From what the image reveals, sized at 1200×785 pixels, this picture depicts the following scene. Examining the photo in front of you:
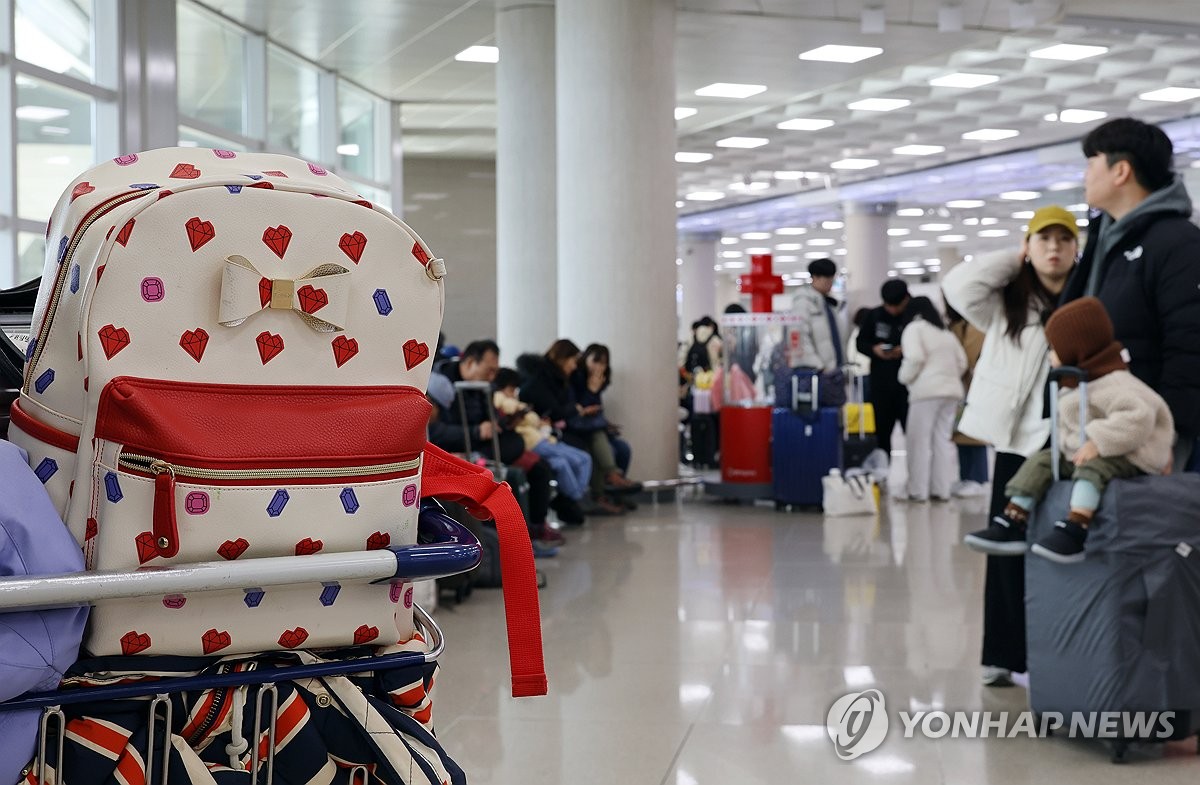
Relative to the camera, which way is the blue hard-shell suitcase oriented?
toward the camera

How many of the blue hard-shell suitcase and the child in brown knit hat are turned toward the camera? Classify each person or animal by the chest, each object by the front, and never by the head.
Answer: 1

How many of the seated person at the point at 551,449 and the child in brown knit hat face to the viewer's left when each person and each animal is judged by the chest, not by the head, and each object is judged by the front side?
1

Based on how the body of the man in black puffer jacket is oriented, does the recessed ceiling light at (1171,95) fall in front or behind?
behind

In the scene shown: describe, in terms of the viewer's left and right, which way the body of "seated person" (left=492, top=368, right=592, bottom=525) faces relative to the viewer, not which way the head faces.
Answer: facing the viewer and to the right of the viewer

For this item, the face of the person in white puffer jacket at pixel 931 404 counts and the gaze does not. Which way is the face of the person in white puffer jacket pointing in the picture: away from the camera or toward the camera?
away from the camera

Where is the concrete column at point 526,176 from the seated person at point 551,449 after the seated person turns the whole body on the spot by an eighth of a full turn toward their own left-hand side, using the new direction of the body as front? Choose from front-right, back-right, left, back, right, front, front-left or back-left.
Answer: left

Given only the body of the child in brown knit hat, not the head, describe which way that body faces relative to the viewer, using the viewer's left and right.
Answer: facing to the left of the viewer

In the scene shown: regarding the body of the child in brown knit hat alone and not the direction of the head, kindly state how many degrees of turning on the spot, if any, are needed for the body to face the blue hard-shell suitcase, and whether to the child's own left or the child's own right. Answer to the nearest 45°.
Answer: approximately 90° to the child's own right
